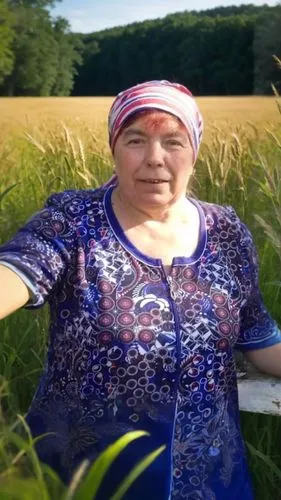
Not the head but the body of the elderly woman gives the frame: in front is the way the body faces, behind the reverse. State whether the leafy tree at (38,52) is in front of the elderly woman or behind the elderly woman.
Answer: behind

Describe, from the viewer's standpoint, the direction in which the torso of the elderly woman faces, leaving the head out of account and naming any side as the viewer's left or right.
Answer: facing the viewer

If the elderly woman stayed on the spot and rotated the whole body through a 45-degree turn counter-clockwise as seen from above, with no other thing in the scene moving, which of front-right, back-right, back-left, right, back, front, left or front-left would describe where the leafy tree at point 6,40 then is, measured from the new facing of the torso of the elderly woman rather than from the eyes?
back-left

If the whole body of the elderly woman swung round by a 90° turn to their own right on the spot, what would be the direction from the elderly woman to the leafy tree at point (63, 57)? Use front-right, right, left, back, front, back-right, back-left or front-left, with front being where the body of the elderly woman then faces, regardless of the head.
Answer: right
